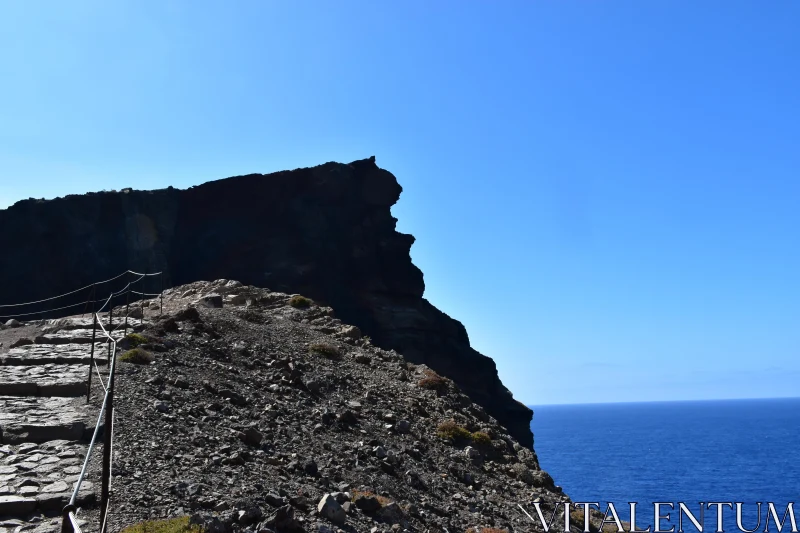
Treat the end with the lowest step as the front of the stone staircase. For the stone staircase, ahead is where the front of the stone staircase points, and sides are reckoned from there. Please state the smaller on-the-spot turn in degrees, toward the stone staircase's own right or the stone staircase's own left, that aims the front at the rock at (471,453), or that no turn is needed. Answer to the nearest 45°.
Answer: approximately 90° to the stone staircase's own left

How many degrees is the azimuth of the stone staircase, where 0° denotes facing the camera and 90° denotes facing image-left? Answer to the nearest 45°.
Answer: approximately 0°

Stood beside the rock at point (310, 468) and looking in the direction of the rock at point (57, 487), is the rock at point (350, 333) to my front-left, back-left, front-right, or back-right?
back-right

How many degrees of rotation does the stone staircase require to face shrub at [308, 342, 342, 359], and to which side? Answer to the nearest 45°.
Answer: approximately 135° to its left

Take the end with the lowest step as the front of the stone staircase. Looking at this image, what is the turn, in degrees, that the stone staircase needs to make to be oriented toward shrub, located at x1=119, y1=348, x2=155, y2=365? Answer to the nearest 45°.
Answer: approximately 135° to its left

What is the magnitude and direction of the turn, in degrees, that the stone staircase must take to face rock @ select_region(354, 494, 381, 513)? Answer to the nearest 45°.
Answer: approximately 45° to its left

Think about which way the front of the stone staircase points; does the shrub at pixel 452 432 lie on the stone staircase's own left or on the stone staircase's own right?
on the stone staircase's own left

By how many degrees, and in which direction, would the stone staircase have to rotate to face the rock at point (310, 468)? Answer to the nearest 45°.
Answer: approximately 90° to its left

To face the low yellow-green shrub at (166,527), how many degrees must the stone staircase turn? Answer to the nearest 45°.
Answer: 0° — it already faces it

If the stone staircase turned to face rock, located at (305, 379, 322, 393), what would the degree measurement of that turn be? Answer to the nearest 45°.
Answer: approximately 135° to its left

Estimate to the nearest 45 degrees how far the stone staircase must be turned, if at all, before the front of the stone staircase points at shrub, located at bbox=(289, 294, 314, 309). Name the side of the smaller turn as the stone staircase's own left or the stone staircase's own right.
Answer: approximately 135° to the stone staircase's own left
